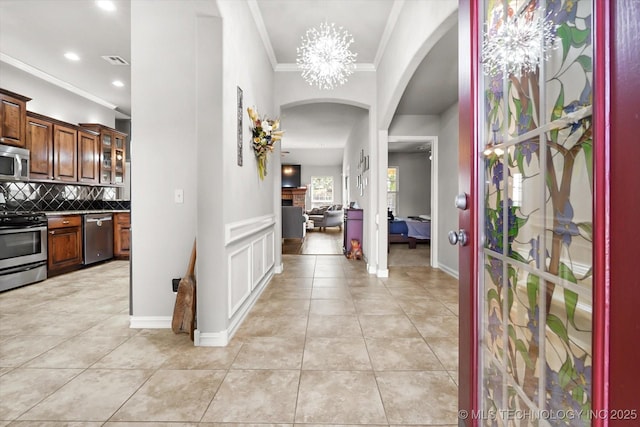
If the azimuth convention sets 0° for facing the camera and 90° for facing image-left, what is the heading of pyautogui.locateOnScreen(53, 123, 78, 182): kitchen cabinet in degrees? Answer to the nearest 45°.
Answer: approximately 315°

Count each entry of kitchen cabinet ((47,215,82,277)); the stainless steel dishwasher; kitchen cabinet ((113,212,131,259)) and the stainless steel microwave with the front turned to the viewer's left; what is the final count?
0

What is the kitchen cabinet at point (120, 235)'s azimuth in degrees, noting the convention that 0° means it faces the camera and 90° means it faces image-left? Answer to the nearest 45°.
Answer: approximately 315°

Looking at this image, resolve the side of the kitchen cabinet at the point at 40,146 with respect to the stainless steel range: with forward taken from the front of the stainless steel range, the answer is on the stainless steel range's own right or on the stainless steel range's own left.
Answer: on the stainless steel range's own left

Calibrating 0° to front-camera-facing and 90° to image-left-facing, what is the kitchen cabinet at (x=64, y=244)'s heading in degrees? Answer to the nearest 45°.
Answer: approximately 315°

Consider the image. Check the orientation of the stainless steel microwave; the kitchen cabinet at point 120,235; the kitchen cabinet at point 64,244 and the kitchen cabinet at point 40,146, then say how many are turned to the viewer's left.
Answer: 0

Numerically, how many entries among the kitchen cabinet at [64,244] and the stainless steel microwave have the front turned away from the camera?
0

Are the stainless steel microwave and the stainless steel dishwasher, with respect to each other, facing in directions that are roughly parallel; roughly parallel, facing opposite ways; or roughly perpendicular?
roughly parallel

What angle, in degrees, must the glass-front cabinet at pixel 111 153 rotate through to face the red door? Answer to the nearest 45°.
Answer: approximately 45° to its right

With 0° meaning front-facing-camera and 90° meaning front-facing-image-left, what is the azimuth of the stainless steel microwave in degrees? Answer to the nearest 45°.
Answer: approximately 315°

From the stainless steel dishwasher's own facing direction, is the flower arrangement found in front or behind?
in front

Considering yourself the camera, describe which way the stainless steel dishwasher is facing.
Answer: facing the viewer and to the right of the viewer

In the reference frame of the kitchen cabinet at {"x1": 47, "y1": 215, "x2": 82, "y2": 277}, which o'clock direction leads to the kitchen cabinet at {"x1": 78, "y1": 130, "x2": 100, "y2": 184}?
the kitchen cabinet at {"x1": 78, "y1": 130, "x2": 100, "y2": 184} is roughly at 8 o'clock from the kitchen cabinet at {"x1": 47, "y1": 215, "x2": 82, "y2": 277}.
